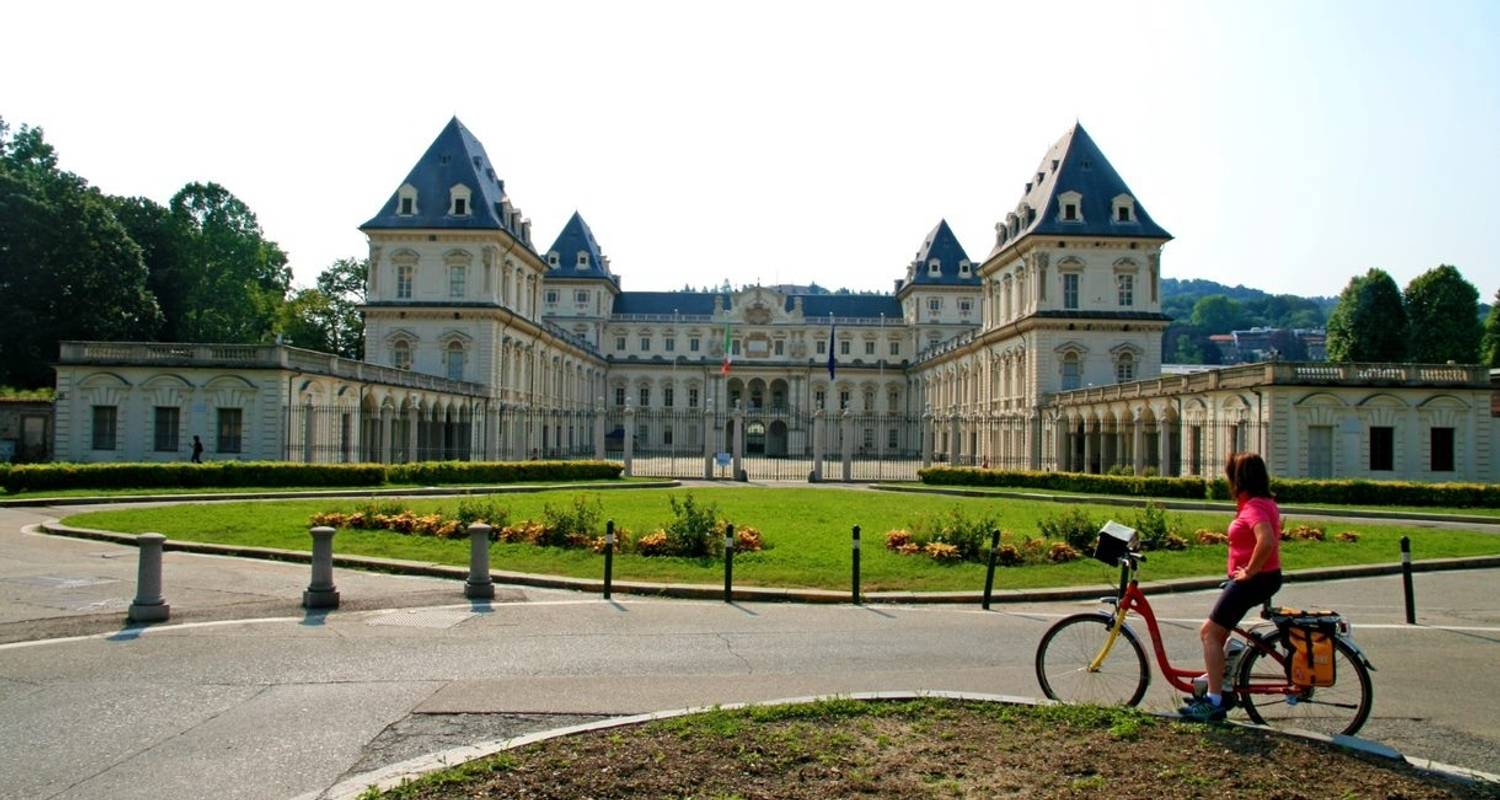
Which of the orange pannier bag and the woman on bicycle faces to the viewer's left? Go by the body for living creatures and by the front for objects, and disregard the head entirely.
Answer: the woman on bicycle

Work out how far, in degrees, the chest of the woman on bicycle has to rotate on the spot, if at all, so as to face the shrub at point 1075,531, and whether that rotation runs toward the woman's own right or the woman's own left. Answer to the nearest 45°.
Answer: approximately 90° to the woman's own right

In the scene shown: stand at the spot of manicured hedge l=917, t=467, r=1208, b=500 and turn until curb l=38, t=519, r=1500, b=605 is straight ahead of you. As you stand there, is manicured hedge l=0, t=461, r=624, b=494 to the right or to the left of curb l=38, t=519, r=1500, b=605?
right

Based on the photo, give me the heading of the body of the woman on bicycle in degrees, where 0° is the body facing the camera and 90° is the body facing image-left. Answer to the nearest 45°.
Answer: approximately 90°

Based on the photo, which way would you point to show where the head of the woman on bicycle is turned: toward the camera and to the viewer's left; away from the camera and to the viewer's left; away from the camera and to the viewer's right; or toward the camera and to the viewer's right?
away from the camera and to the viewer's left

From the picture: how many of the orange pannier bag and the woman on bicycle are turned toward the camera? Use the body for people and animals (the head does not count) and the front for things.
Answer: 1

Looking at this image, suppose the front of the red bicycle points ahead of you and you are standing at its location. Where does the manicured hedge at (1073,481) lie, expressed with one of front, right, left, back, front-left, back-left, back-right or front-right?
right

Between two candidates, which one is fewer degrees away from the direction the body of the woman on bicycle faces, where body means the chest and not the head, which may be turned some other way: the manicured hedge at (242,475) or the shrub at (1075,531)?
the manicured hedge

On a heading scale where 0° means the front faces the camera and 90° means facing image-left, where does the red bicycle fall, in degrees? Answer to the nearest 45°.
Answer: approximately 90°

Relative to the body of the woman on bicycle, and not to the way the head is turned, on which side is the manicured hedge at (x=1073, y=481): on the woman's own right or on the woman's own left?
on the woman's own right

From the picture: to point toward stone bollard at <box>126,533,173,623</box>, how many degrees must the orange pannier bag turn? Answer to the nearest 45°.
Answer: approximately 90° to its right
